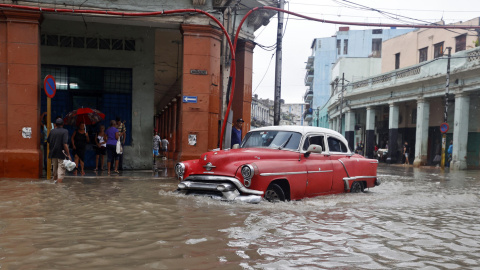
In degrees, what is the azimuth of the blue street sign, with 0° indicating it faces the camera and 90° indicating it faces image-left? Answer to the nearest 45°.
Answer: approximately 0°

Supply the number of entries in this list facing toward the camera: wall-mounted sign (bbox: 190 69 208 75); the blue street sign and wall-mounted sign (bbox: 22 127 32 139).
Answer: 3

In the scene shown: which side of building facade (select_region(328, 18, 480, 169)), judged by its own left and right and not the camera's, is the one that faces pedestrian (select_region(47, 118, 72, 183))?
front

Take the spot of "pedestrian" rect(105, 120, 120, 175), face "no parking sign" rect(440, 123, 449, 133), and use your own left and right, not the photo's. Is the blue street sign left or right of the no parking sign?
right

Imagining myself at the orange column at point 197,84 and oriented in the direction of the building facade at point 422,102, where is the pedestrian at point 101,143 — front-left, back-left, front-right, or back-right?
back-left

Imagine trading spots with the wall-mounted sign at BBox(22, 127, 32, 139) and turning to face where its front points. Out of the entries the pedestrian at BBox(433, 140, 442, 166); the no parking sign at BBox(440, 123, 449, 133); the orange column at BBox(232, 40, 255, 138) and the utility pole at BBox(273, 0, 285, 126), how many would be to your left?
4

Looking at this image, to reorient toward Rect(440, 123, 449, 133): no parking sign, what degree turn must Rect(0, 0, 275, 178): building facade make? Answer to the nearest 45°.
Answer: approximately 90° to its left

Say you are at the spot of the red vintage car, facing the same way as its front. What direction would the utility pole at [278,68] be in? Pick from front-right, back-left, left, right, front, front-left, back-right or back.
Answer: back-right

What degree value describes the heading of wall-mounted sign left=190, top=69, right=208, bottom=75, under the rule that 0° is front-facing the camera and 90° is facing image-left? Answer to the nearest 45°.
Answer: approximately 0°

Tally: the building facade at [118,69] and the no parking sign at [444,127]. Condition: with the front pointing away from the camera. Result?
0
